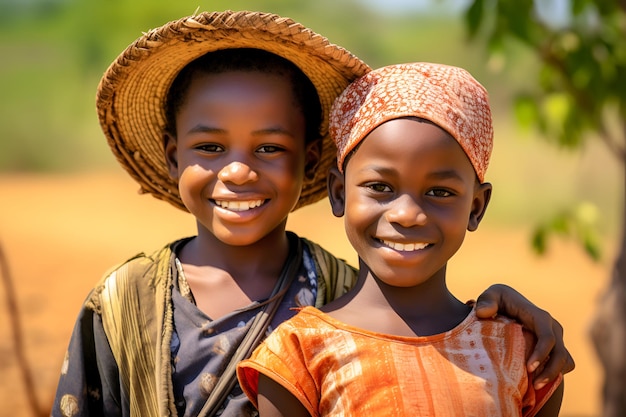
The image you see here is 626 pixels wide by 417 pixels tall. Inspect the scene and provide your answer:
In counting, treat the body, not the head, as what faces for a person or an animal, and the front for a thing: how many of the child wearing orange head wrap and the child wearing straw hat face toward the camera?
2

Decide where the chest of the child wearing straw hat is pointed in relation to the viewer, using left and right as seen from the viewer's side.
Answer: facing the viewer

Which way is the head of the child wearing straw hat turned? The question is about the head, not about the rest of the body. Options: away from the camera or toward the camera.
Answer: toward the camera

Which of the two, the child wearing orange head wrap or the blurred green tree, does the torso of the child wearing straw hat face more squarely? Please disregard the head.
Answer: the child wearing orange head wrap

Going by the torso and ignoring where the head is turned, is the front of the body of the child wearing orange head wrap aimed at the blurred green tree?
no

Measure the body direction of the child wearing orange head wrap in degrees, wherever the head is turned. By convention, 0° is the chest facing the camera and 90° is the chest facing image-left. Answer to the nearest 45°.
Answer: approximately 0°

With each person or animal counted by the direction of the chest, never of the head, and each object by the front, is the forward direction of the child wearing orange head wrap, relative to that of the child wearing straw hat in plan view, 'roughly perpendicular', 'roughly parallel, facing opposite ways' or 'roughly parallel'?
roughly parallel

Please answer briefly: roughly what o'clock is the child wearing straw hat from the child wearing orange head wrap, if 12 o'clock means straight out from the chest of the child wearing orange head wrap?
The child wearing straw hat is roughly at 4 o'clock from the child wearing orange head wrap.

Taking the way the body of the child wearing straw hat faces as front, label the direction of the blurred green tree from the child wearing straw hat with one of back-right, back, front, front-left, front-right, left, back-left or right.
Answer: back-left

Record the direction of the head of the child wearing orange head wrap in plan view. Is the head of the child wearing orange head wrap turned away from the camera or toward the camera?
toward the camera

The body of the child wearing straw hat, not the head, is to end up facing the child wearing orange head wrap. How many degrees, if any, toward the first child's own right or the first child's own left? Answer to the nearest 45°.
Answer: approximately 45° to the first child's own left
